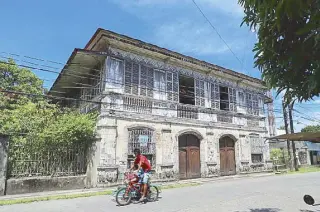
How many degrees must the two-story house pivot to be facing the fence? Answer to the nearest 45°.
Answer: approximately 90° to its right

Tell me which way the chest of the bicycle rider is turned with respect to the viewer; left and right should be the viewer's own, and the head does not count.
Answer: facing the viewer and to the left of the viewer

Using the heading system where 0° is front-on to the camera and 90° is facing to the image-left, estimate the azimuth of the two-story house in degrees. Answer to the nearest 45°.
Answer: approximately 315°

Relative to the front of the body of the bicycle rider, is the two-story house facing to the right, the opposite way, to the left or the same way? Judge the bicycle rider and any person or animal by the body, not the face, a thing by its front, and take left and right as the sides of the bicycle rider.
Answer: to the left

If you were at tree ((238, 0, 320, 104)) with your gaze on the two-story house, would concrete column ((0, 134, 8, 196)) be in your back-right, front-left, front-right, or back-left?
front-left

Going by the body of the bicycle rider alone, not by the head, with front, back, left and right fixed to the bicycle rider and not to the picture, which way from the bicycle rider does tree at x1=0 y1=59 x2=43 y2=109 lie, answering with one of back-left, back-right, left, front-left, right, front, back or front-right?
right

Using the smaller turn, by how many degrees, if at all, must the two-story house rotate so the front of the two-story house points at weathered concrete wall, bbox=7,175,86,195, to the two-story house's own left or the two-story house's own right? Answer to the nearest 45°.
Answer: approximately 90° to the two-story house's own right

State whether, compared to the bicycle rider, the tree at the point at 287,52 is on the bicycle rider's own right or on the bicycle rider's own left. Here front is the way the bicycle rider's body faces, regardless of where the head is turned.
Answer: on the bicycle rider's own left

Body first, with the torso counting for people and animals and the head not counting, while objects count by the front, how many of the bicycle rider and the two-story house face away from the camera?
0

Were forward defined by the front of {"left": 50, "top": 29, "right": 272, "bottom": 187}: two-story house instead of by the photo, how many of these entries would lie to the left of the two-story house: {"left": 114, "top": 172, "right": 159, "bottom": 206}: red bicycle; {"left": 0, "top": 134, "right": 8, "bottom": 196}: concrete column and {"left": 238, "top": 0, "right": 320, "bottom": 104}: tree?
0

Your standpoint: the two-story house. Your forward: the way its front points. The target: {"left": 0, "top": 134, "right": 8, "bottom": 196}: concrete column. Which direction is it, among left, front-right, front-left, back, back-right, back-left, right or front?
right

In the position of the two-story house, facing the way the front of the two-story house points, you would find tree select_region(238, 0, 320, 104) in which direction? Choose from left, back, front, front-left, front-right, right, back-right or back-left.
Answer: front-right

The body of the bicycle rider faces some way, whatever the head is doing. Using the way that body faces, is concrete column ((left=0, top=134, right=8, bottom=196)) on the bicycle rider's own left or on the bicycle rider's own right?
on the bicycle rider's own right
